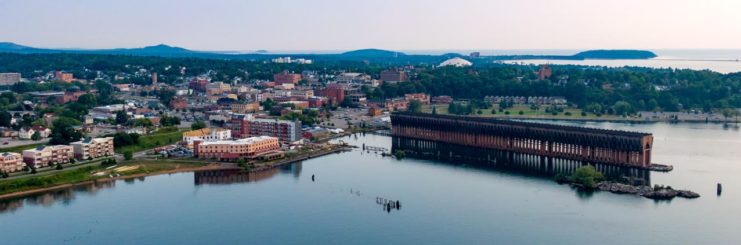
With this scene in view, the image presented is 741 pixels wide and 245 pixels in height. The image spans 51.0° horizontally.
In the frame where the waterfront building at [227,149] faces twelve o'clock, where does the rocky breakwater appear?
The rocky breakwater is roughly at 10 o'clock from the waterfront building.

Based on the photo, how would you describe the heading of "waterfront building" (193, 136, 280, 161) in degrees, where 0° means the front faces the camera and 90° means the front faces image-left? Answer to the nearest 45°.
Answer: approximately 0°

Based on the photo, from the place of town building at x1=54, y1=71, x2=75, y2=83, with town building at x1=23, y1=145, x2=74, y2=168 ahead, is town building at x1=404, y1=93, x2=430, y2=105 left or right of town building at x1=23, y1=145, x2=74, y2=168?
left

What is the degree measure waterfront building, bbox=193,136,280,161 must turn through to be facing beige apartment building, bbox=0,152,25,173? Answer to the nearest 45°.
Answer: approximately 90° to its right

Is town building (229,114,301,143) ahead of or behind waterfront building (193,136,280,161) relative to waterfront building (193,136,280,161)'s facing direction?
behind

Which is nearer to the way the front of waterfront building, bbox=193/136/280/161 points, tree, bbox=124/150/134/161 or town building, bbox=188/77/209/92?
the tree

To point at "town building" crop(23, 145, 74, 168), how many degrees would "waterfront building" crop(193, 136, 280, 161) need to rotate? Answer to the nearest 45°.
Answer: approximately 90° to its right

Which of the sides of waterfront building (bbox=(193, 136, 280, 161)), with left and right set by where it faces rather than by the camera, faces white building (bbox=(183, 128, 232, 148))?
back

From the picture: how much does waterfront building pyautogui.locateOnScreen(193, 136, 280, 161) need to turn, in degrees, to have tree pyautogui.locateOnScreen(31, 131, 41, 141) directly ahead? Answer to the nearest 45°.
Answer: approximately 135° to its right

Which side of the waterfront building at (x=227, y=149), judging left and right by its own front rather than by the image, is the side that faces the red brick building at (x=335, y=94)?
back

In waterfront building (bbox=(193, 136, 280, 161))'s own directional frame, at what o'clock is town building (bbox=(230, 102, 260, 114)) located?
The town building is roughly at 6 o'clock from the waterfront building.

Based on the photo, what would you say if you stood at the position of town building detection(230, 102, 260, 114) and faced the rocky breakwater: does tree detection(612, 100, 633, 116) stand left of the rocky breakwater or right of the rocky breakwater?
left
